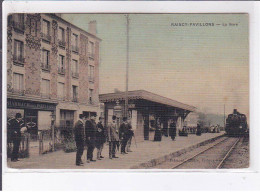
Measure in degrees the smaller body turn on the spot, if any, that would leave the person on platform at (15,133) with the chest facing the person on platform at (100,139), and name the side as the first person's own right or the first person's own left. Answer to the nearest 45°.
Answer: approximately 45° to the first person's own left

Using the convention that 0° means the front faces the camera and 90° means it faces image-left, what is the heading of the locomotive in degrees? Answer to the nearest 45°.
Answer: approximately 0°

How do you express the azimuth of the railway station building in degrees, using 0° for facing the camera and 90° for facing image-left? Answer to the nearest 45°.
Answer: approximately 315°

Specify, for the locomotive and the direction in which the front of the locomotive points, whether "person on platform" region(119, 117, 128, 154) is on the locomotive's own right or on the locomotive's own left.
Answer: on the locomotive's own right
